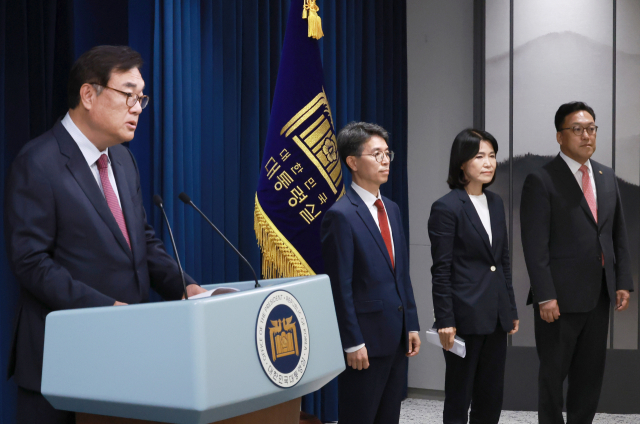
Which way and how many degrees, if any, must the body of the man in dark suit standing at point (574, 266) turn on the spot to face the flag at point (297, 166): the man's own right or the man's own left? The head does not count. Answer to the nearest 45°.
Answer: approximately 90° to the man's own right

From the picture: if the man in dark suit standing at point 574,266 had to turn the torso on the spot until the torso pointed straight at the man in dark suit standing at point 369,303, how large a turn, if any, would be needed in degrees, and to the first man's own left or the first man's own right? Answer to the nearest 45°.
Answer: approximately 90° to the first man's own right

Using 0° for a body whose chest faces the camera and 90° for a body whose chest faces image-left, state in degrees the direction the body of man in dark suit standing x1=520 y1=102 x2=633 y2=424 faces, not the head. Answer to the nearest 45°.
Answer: approximately 315°

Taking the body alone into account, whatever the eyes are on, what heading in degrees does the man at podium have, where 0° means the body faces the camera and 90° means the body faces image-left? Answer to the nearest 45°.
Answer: approximately 315°

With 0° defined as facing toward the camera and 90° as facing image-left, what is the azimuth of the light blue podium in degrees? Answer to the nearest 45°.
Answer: approximately 315°

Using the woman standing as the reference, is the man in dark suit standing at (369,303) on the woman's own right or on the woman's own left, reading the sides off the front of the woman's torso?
on the woman's own right

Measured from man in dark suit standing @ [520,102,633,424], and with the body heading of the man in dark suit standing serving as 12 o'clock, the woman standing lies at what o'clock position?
The woman standing is roughly at 3 o'clock from the man in dark suit standing.

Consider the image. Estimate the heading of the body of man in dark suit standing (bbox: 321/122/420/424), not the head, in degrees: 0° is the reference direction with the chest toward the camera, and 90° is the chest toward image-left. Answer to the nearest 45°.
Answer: approximately 315°

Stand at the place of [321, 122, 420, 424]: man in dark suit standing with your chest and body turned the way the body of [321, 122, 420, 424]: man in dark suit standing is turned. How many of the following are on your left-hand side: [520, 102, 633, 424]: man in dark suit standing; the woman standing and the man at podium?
2
